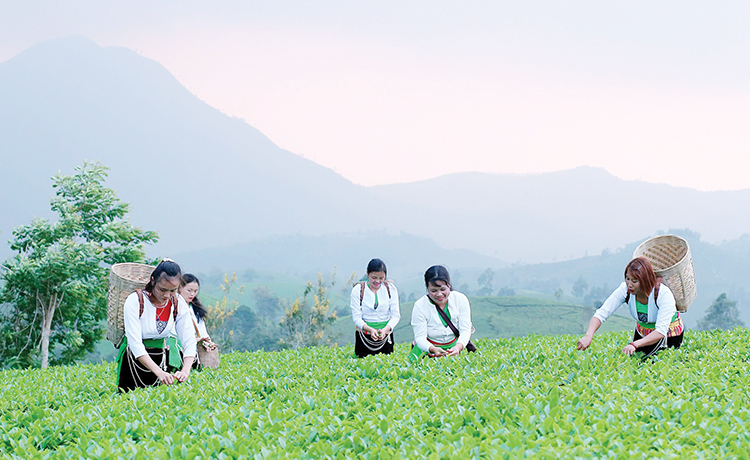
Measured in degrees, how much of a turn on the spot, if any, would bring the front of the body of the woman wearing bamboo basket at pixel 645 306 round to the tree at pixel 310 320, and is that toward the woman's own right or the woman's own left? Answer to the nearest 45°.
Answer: approximately 90° to the woman's own right

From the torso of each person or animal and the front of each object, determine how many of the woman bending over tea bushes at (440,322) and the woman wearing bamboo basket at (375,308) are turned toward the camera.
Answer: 2

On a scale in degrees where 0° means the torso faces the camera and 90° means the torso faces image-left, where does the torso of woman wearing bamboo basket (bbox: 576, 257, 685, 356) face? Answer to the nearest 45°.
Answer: approximately 45°

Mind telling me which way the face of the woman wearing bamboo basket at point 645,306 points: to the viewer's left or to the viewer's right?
to the viewer's left

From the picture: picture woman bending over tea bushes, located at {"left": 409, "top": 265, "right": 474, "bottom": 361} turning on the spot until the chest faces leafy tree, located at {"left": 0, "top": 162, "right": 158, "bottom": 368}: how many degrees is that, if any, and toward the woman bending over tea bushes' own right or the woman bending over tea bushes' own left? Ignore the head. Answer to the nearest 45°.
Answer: approximately 135° to the woman bending over tea bushes' own right

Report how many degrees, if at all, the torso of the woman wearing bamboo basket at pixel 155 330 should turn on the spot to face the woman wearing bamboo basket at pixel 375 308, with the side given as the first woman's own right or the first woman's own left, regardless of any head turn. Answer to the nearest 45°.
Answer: approximately 90° to the first woman's own left
